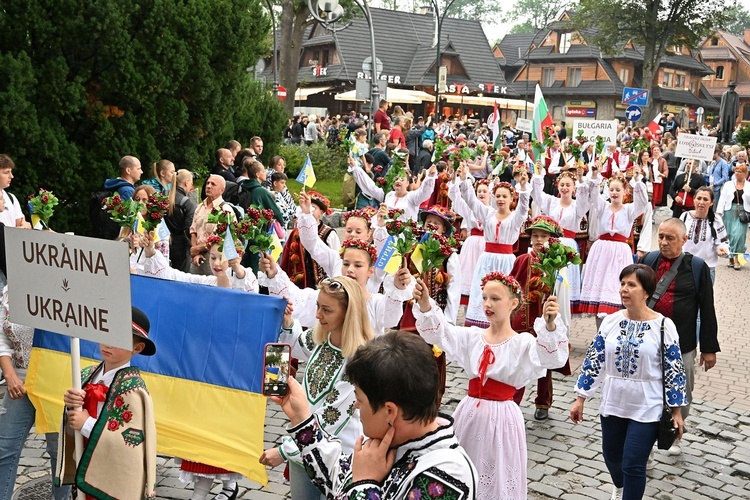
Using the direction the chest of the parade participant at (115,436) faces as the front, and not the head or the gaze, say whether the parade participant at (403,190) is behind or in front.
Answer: behind

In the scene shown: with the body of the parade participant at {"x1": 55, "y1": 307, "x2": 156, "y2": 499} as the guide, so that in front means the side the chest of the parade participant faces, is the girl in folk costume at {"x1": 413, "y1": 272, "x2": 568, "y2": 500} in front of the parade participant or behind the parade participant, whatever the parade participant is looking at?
behind

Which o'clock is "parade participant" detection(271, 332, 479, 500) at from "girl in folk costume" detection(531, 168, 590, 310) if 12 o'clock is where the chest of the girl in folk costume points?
The parade participant is roughly at 12 o'clock from the girl in folk costume.

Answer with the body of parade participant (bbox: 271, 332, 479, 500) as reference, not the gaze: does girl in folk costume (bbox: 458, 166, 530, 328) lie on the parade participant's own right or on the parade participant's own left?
on the parade participant's own right

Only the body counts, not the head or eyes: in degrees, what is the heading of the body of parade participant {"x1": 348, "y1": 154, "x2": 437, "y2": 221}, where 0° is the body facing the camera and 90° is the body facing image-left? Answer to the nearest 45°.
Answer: approximately 45°

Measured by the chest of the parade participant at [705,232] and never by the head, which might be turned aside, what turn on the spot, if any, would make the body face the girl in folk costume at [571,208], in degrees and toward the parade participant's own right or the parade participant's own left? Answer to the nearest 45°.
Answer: approximately 90° to the parade participant's own right

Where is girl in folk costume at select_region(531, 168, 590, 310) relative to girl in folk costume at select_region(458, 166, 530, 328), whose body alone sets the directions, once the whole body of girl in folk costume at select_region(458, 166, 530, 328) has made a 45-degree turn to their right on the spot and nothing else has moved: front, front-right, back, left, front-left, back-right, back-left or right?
back
